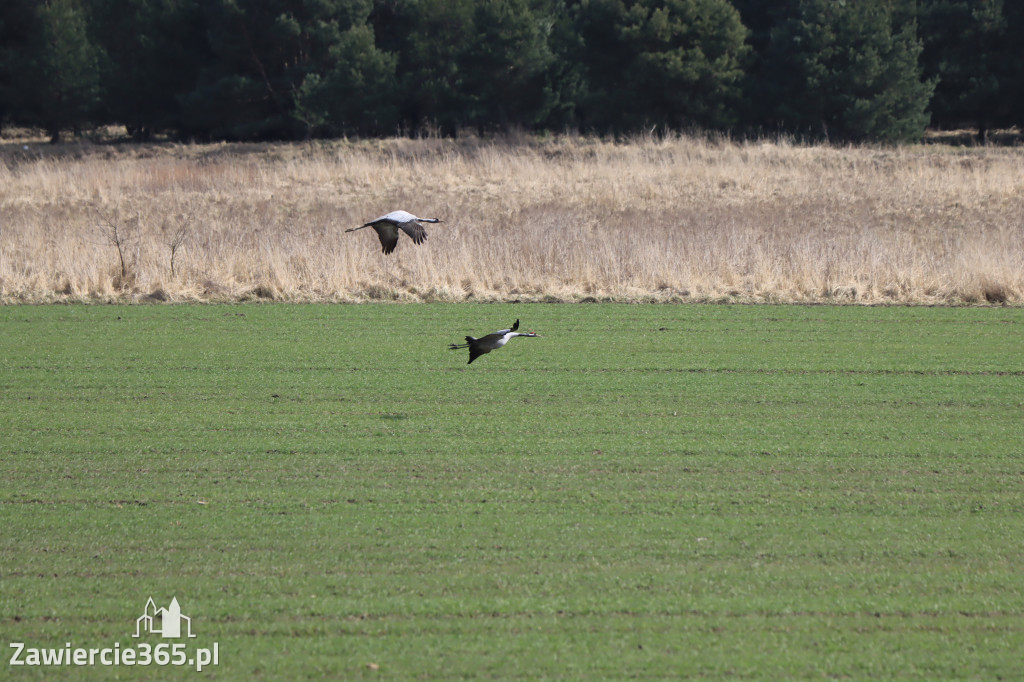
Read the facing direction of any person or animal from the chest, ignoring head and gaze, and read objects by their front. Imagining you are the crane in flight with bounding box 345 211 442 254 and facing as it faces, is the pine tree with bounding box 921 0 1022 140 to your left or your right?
on your left

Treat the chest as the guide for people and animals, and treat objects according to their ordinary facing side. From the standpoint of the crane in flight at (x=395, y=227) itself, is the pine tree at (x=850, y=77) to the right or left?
on its left

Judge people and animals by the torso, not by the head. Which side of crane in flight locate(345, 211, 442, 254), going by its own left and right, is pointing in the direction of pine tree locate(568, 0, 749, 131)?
left

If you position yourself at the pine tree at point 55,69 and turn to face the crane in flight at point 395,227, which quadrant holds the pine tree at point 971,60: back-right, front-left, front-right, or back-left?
front-left

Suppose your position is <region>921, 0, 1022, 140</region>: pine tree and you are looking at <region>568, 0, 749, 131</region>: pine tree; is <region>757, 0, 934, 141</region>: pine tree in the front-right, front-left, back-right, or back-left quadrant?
front-left

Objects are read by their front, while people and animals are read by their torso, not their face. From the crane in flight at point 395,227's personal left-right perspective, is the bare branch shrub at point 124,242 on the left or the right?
on its left

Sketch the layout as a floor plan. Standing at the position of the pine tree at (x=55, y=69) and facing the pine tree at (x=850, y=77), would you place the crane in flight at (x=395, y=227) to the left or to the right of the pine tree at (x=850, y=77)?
right
